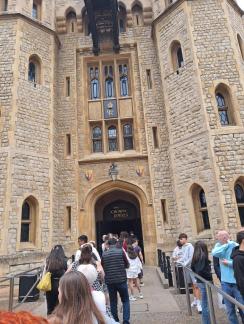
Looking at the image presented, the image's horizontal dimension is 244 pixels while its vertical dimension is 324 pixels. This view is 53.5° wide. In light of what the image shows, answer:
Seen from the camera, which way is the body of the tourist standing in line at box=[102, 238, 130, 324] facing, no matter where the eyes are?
away from the camera

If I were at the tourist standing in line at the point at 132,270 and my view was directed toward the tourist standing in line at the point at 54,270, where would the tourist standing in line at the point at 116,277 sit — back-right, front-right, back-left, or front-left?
front-left

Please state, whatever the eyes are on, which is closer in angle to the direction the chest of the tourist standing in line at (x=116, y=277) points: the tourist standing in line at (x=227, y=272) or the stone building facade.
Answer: the stone building facade

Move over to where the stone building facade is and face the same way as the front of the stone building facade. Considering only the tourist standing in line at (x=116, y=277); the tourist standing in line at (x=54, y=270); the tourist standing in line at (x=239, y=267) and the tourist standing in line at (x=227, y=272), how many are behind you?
0

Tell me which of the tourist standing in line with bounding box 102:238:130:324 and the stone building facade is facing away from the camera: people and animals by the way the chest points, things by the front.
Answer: the tourist standing in line

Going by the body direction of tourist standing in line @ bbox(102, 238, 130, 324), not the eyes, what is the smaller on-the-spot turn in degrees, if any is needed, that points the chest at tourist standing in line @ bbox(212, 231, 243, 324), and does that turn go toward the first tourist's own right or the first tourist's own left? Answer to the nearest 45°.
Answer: approximately 90° to the first tourist's own right

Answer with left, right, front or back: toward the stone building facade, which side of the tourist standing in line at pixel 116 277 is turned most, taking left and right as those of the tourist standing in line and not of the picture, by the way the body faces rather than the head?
front

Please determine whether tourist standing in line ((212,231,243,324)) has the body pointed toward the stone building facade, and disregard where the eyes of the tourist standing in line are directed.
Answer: no

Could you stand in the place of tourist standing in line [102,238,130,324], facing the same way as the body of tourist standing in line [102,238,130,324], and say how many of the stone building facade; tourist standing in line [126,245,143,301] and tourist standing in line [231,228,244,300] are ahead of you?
2

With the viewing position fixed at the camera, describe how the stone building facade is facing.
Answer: facing the viewer

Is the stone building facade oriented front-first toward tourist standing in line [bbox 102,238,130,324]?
yes

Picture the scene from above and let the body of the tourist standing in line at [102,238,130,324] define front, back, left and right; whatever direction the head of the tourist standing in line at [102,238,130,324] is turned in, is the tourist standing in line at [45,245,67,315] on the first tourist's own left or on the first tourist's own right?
on the first tourist's own left

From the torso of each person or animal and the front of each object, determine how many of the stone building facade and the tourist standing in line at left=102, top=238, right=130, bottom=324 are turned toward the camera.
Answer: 1

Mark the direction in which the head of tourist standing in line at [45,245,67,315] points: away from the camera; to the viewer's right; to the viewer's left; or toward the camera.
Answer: away from the camera
